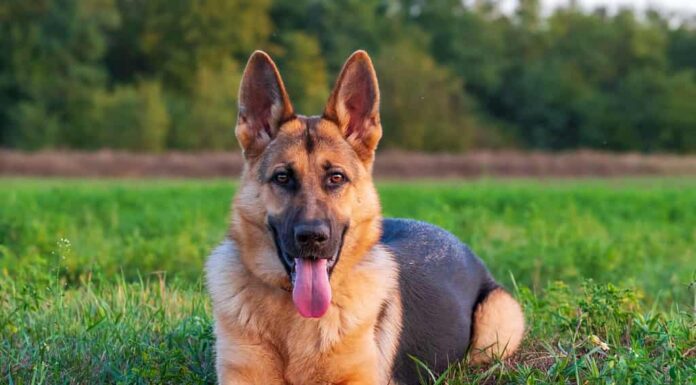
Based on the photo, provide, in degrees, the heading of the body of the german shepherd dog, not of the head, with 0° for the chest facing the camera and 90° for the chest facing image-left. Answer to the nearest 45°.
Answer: approximately 45°
